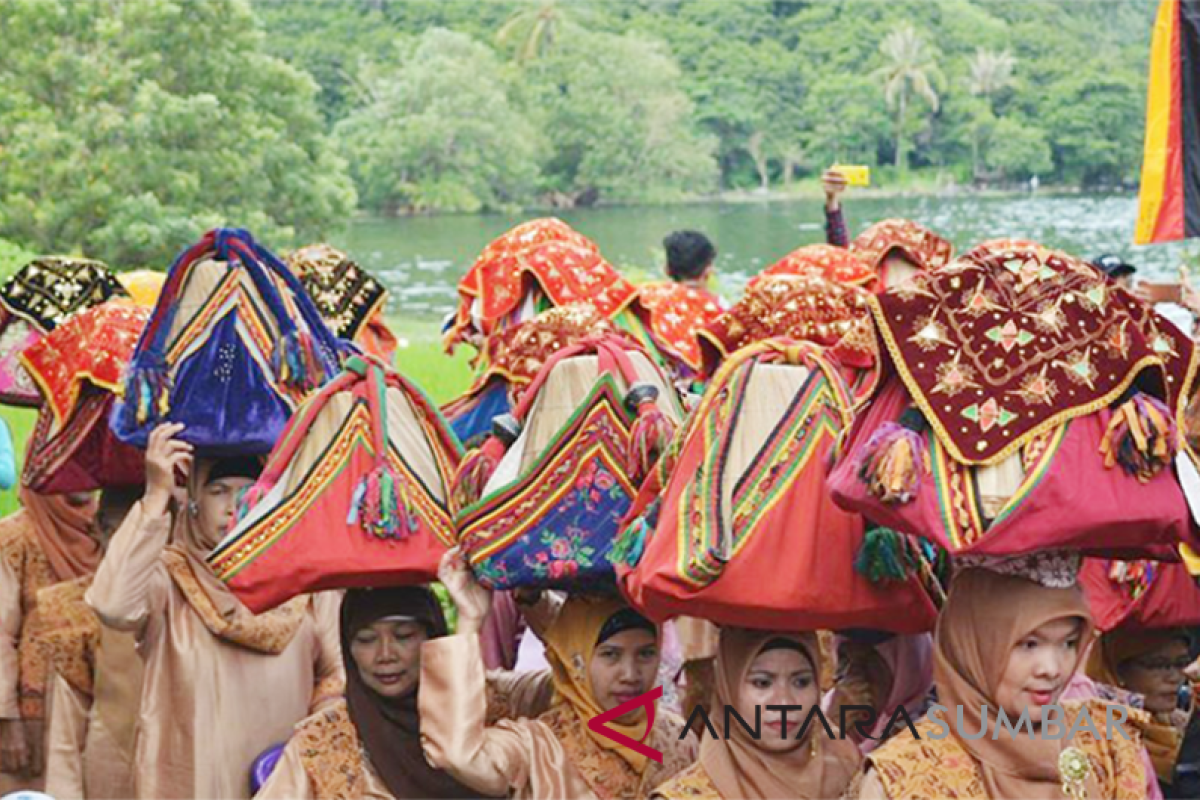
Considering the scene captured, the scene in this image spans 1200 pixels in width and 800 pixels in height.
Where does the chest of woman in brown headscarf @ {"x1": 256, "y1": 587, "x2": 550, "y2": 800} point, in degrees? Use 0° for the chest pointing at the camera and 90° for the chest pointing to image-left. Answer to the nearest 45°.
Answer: approximately 0°

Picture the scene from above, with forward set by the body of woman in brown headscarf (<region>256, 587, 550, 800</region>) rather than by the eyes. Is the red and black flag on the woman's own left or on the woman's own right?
on the woman's own left

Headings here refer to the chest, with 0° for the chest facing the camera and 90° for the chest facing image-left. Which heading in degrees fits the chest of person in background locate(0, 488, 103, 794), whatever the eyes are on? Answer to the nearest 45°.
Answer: approximately 315°

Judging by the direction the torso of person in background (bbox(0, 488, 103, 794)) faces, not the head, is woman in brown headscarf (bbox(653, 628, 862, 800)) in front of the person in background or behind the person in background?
in front

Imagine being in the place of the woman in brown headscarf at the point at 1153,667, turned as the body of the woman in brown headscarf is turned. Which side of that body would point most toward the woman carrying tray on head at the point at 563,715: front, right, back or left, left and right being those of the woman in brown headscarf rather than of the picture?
right
